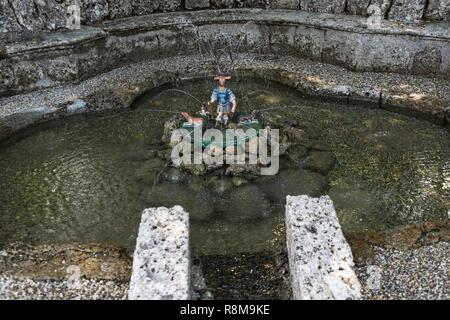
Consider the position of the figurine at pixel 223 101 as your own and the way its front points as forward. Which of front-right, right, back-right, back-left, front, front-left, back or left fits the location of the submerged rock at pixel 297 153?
left

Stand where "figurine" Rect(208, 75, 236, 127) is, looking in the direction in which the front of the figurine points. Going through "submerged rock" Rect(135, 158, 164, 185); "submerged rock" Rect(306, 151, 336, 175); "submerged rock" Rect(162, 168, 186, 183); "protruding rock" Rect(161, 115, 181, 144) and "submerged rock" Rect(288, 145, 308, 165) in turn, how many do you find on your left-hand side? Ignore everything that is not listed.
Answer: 2

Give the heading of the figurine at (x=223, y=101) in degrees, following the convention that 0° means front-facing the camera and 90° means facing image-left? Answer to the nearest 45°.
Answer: approximately 0°

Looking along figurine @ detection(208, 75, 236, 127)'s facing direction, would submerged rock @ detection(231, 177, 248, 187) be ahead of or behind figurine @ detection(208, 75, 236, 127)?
ahead

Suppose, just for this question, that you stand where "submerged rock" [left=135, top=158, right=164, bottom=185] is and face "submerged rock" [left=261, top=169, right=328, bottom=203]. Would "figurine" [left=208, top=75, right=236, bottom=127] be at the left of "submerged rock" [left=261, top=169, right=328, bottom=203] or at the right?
left

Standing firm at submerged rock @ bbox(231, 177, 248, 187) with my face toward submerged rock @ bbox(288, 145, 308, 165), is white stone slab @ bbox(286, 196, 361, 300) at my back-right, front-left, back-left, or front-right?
back-right

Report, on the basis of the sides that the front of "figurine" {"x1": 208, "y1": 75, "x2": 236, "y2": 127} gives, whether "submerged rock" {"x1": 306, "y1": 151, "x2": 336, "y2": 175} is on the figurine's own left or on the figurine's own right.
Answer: on the figurine's own left

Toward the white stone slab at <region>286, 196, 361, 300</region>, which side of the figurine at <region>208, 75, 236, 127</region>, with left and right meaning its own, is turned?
front

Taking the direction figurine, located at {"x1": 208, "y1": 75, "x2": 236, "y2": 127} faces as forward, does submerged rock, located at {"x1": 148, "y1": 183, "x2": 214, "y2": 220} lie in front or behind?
in front

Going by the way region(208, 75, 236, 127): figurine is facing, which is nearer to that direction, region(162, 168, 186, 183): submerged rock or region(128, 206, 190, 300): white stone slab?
the white stone slab

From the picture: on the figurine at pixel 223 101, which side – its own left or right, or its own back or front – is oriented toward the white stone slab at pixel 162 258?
front

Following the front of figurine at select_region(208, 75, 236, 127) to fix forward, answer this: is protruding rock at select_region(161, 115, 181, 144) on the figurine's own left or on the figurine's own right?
on the figurine's own right
